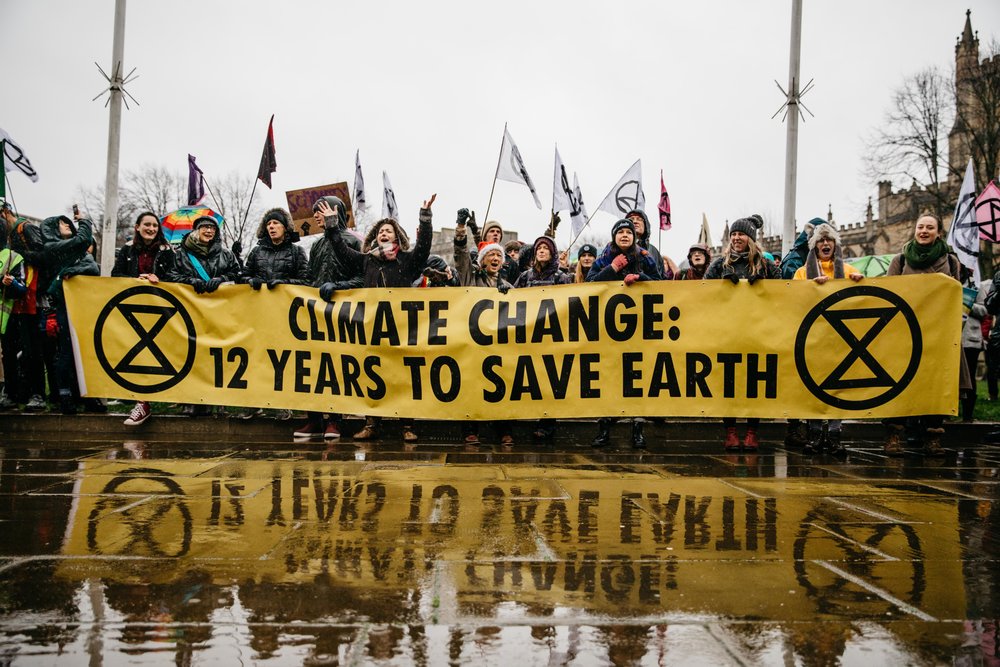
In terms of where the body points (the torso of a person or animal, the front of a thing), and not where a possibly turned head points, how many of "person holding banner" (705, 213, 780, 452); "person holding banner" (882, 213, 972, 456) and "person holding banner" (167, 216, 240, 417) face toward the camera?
3

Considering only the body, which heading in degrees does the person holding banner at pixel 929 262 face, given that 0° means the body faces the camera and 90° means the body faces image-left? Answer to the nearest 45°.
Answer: approximately 0°

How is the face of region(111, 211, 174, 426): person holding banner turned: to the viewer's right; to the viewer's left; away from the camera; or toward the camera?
toward the camera

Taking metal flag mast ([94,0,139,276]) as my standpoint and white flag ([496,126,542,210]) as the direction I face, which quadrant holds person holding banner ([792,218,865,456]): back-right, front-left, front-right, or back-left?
front-right

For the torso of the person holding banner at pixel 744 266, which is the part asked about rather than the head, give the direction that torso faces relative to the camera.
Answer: toward the camera

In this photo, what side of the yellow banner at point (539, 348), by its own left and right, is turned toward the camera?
front

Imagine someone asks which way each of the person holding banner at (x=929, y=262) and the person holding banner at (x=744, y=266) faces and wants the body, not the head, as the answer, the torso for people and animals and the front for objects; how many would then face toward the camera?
2

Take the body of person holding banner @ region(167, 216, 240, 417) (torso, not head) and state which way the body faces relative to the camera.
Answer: toward the camera

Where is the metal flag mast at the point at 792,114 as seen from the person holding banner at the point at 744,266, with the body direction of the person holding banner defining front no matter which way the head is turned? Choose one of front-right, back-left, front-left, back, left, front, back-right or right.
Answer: back

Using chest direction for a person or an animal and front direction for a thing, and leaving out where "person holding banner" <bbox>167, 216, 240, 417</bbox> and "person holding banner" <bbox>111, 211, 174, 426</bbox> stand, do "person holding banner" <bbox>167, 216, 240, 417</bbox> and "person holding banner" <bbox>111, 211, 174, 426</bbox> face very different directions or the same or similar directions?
same or similar directions

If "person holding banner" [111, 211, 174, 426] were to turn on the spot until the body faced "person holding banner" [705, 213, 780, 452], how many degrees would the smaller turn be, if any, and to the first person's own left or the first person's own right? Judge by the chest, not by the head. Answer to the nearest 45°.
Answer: approximately 45° to the first person's own left

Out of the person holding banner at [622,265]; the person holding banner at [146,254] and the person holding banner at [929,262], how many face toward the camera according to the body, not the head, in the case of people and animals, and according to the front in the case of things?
3

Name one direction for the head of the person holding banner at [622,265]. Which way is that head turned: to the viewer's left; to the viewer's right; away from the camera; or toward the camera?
toward the camera

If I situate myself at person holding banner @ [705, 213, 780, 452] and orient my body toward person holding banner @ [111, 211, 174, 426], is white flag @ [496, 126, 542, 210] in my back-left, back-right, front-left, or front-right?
front-right
